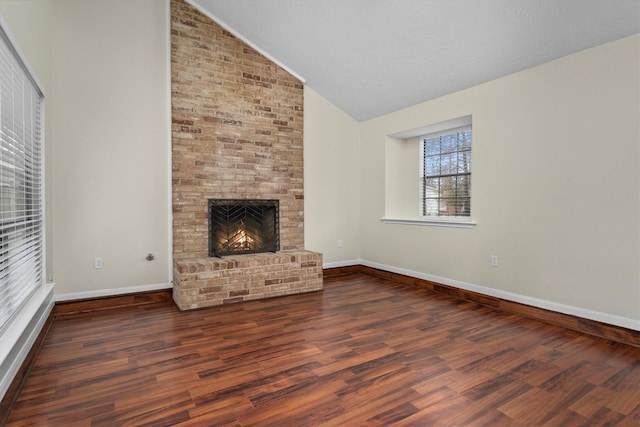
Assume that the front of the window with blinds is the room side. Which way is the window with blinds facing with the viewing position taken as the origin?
facing to the right of the viewer
